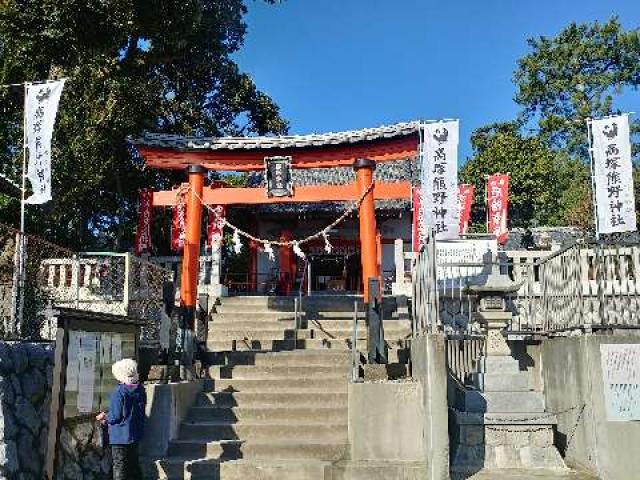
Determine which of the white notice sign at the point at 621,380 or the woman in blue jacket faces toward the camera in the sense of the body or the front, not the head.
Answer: the white notice sign

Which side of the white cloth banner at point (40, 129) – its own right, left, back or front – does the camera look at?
front

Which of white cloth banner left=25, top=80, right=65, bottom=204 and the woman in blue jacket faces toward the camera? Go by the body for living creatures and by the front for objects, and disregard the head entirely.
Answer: the white cloth banner

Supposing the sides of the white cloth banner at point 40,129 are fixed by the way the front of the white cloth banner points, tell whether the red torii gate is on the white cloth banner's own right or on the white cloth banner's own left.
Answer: on the white cloth banner's own left

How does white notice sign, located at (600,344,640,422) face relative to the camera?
toward the camera

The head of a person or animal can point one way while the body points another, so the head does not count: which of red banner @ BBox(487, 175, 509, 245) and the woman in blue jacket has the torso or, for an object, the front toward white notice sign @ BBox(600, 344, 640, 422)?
the red banner

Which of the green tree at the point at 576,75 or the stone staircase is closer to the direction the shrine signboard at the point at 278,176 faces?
the stone staircase

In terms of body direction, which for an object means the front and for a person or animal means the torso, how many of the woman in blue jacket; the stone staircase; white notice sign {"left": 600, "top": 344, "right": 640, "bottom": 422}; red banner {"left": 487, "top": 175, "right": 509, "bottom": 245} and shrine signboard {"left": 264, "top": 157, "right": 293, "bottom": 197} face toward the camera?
4

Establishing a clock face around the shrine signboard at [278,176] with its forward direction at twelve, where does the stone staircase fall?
The stone staircase is roughly at 12 o'clock from the shrine signboard.

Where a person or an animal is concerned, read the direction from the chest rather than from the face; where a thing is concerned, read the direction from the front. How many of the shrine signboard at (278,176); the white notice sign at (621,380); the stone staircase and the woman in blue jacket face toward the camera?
3

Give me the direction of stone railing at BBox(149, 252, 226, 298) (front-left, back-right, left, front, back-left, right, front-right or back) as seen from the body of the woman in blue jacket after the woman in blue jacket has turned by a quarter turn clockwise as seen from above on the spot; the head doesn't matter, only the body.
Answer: front-left

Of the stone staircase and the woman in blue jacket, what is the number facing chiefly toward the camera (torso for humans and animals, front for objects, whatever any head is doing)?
1

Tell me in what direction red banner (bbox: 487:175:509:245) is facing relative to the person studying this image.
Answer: facing the viewer

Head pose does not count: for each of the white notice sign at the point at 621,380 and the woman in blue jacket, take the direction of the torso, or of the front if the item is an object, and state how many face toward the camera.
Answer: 1

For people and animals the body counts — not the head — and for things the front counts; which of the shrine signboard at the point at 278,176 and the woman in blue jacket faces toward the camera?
the shrine signboard
